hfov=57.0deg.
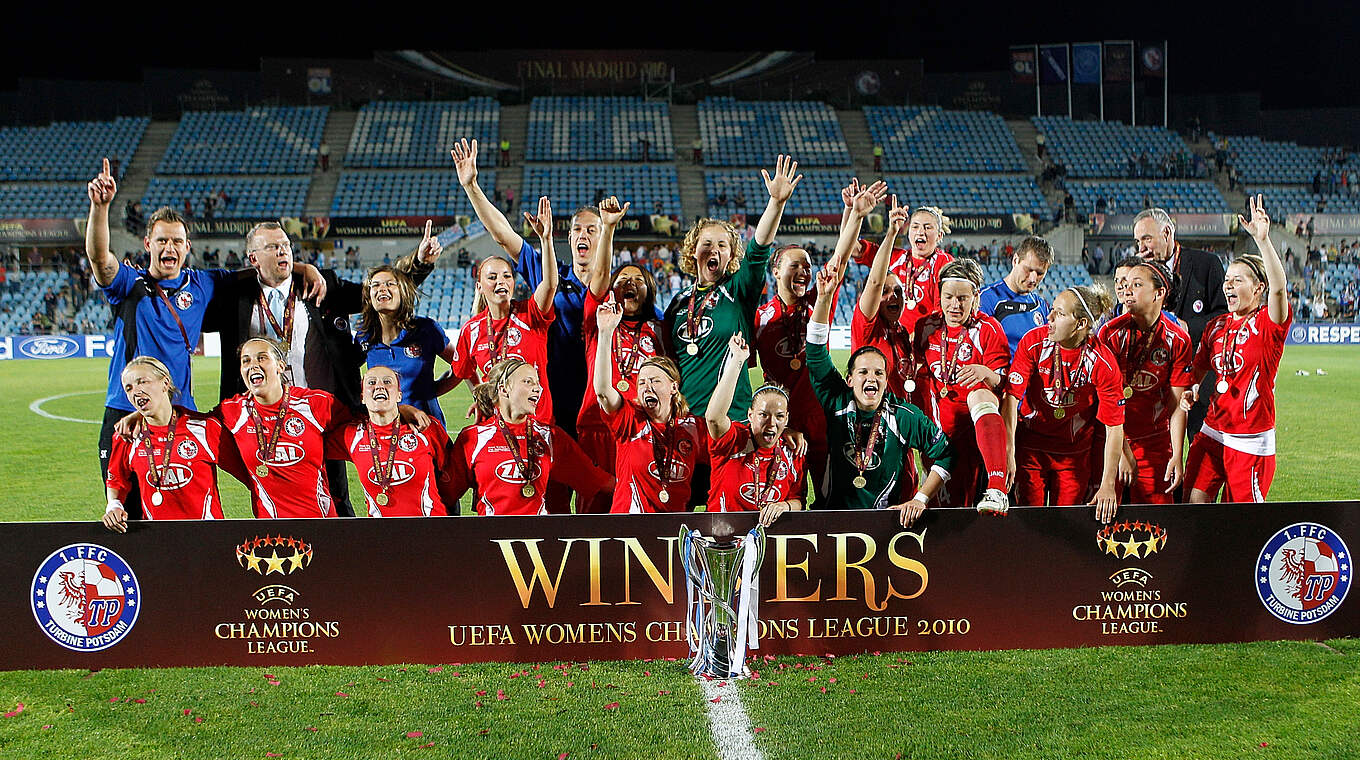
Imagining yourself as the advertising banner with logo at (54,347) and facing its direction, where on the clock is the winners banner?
The winners banner is roughly at 12 o'clock from the advertising banner with logo.

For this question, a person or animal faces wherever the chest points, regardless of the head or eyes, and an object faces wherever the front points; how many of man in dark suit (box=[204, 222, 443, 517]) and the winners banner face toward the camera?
2

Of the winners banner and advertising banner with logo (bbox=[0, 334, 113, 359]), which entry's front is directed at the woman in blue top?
the advertising banner with logo

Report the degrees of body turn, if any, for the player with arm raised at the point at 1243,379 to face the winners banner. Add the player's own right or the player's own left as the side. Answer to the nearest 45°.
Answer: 0° — they already face it

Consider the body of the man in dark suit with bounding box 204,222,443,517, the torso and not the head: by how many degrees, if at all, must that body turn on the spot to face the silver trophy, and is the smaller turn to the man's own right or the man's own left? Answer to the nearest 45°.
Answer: approximately 45° to the man's own left

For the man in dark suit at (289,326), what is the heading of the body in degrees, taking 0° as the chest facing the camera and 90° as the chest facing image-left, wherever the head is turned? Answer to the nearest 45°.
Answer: approximately 0°
